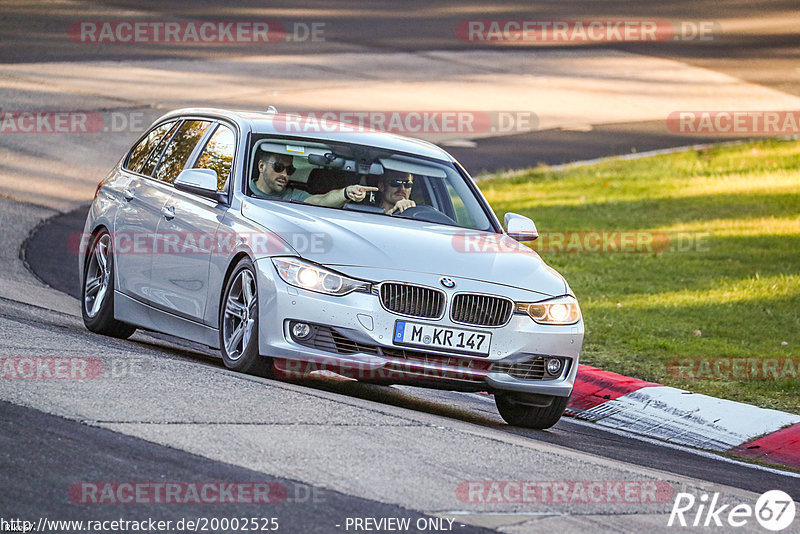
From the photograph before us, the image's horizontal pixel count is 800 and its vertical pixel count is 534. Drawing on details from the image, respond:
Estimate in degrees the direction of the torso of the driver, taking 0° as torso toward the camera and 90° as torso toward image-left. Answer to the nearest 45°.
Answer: approximately 315°

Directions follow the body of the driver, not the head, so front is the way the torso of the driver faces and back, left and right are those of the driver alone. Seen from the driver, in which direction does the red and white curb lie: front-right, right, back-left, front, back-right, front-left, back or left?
front-left

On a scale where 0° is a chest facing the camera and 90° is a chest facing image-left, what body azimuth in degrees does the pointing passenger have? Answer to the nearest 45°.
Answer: approximately 315°

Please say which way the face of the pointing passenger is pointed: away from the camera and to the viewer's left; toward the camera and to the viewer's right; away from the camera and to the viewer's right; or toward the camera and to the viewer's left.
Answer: toward the camera and to the viewer's right

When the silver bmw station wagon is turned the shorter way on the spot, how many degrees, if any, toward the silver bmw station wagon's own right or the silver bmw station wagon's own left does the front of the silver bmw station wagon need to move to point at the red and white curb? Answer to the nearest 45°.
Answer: approximately 45° to the silver bmw station wagon's own left

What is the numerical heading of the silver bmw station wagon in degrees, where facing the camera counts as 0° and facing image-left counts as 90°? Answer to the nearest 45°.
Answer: approximately 315°
